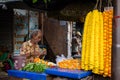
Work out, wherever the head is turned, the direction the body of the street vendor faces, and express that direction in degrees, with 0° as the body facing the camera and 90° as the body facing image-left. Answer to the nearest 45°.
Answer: approximately 315°

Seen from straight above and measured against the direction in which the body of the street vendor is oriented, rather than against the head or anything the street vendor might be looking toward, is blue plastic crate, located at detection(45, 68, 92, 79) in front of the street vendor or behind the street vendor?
in front

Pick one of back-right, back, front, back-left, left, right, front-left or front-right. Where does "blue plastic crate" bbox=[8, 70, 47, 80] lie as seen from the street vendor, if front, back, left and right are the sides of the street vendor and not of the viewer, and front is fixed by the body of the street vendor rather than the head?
front-right

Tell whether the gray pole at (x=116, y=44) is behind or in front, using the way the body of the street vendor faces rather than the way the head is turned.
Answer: in front
